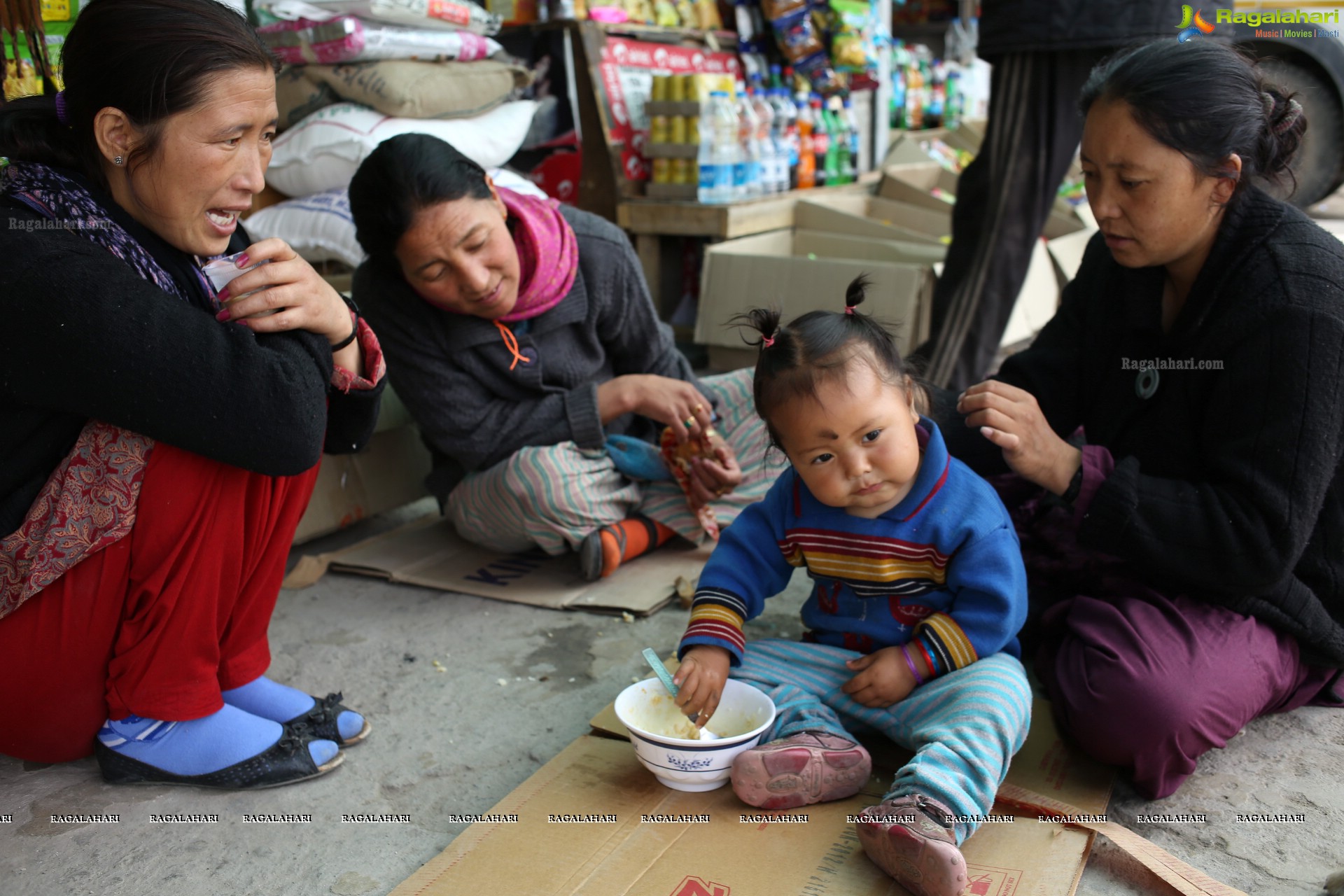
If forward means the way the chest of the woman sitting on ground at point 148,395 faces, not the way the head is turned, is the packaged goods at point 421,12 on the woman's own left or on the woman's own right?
on the woman's own left

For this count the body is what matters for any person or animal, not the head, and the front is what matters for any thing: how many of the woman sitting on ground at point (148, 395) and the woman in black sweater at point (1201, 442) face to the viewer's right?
1

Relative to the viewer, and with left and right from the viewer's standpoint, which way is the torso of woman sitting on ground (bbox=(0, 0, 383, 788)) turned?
facing to the right of the viewer

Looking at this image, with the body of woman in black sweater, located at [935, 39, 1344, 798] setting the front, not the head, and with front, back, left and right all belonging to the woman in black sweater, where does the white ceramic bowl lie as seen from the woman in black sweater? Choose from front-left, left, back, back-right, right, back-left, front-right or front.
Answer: front

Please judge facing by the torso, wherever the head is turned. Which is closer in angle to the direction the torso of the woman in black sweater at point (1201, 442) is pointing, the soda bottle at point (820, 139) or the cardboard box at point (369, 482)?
the cardboard box

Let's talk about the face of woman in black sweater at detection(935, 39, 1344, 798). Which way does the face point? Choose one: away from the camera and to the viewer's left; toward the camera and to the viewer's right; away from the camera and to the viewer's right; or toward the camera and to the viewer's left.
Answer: toward the camera and to the viewer's left

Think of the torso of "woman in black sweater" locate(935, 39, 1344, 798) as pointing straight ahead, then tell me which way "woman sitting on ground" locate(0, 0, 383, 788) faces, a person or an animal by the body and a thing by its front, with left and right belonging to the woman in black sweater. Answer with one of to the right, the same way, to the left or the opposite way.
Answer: the opposite way

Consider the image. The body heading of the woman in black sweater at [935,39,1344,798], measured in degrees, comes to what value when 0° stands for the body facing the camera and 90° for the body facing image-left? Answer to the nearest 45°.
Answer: approximately 45°

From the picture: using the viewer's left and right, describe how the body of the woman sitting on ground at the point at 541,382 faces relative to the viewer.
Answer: facing the viewer and to the right of the viewer

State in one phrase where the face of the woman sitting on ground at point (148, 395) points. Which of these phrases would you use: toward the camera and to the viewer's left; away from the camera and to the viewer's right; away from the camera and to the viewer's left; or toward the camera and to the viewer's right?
toward the camera and to the viewer's right
